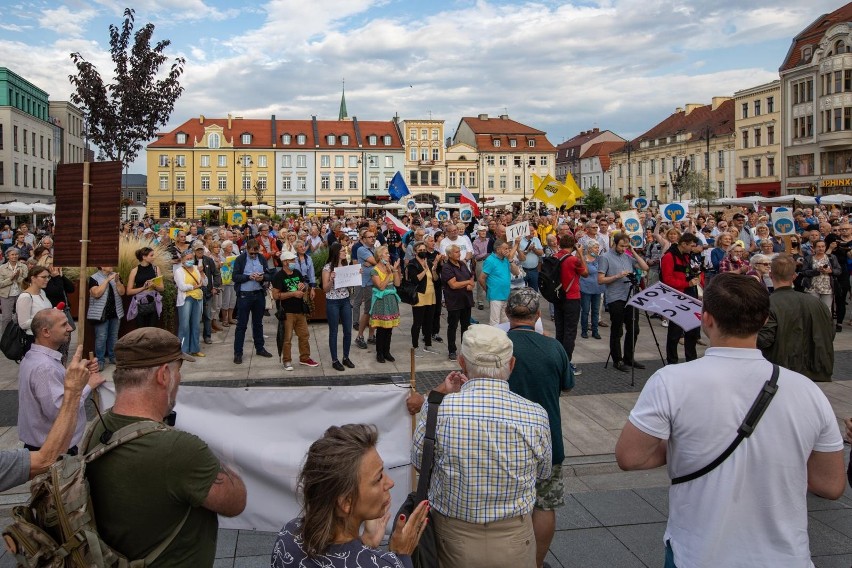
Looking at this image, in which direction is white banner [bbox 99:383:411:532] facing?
away from the camera

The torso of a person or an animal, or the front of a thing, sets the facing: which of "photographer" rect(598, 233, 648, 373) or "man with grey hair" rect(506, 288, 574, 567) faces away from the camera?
the man with grey hair

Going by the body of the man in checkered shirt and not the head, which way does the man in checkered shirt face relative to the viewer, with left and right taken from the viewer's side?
facing away from the viewer

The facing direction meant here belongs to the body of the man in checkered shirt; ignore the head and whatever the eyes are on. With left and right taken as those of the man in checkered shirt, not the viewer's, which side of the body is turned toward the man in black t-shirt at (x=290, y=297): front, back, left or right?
front

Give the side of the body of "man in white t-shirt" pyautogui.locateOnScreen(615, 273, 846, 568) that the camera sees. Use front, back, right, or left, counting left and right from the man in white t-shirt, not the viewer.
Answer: back

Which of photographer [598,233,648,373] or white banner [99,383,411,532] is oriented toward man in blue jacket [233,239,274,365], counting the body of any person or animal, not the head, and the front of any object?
the white banner

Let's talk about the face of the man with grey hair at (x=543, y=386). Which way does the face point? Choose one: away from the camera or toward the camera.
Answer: away from the camera

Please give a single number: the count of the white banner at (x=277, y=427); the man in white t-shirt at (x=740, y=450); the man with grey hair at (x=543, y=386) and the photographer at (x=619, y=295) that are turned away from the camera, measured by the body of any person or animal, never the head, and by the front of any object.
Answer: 3

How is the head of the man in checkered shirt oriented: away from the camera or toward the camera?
away from the camera
